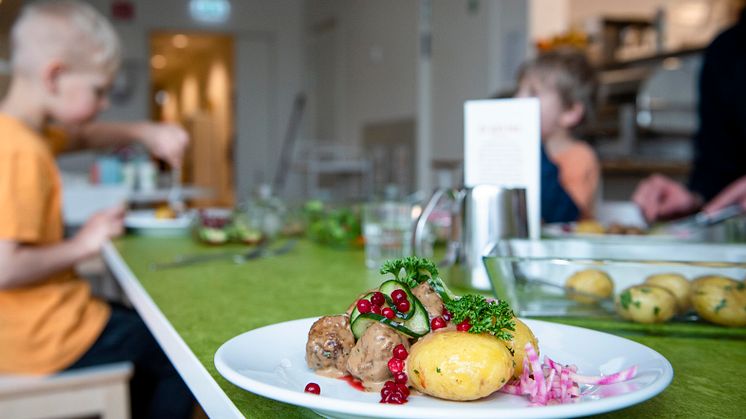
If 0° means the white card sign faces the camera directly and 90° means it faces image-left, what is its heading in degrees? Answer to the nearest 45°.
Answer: approximately 0°

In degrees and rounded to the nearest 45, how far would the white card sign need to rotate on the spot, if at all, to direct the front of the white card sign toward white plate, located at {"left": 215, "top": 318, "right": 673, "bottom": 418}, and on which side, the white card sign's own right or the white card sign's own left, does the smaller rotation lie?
0° — it already faces it

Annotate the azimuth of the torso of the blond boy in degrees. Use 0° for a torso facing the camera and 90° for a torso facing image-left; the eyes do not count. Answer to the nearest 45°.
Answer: approximately 270°

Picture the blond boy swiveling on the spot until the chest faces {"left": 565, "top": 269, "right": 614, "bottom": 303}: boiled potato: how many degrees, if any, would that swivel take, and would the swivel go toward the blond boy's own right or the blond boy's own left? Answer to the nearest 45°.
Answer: approximately 45° to the blond boy's own right

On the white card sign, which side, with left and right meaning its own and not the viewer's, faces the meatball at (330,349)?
front

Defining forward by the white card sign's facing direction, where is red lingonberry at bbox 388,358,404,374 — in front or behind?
in front

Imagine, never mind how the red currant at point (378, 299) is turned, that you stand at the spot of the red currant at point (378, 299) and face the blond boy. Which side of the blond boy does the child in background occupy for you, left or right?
right

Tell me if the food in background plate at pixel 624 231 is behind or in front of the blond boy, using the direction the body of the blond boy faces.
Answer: in front

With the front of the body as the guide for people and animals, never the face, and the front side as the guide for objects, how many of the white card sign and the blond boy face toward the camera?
1

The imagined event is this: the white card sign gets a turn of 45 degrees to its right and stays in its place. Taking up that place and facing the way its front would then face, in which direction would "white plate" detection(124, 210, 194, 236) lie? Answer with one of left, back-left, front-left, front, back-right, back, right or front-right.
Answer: right

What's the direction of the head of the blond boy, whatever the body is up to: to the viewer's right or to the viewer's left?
to the viewer's right
